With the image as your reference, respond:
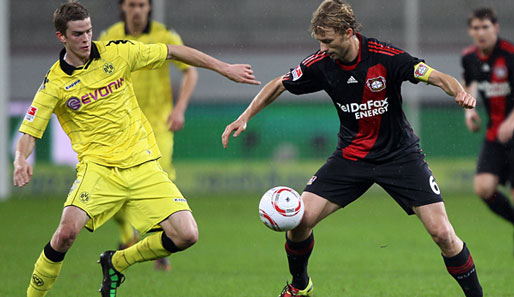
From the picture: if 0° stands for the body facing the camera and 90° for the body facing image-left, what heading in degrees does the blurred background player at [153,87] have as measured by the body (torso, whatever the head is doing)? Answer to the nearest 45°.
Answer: approximately 0°

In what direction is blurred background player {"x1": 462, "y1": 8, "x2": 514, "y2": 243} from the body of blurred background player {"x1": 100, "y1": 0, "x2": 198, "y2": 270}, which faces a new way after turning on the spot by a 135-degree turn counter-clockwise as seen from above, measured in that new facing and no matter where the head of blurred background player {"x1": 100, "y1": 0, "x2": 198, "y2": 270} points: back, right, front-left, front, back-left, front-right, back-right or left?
front-right

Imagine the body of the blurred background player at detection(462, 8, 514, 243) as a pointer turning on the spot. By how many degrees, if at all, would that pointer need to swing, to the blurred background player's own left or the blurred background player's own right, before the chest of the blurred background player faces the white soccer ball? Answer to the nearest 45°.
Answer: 0° — they already face it

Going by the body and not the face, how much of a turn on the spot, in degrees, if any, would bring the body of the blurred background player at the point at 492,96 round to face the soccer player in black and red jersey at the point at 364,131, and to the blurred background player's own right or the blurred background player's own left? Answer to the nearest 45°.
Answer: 0° — they already face them

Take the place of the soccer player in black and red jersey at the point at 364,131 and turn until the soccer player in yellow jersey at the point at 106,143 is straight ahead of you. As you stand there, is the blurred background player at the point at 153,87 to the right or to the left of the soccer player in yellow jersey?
right

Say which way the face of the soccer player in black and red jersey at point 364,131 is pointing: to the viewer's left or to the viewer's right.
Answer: to the viewer's left

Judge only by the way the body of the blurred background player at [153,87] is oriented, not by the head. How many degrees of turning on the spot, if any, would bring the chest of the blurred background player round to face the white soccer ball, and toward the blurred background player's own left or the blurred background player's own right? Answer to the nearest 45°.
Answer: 0° — they already face it

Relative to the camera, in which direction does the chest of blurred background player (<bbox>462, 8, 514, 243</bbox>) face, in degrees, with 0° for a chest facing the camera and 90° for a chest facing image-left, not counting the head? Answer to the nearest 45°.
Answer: approximately 0°

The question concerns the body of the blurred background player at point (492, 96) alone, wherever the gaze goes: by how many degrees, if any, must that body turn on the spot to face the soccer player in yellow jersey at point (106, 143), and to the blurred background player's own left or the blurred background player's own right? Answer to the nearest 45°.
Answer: approximately 45° to the blurred background player's own right
